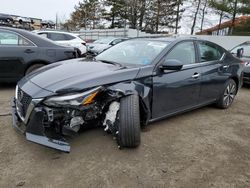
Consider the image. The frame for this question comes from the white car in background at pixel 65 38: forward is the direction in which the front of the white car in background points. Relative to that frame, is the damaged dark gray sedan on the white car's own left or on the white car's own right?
on the white car's own left

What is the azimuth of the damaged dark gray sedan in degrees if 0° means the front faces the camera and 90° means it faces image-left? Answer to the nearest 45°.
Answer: approximately 45°

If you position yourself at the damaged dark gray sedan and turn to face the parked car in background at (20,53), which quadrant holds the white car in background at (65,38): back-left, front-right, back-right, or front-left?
front-right

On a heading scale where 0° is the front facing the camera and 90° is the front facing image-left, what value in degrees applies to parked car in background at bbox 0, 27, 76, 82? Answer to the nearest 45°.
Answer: approximately 90°

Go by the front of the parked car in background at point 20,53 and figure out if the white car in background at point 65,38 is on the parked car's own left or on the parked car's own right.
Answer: on the parked car's own right

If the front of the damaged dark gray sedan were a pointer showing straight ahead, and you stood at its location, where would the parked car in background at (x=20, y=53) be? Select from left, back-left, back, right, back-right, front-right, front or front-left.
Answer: right

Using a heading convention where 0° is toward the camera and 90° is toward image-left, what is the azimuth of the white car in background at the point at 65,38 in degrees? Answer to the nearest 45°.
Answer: approximately 90°

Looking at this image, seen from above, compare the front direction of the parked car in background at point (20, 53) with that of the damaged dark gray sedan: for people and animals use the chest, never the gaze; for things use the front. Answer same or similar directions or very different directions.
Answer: same or similar directions

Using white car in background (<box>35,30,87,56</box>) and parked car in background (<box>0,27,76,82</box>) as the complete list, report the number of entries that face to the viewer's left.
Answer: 2
